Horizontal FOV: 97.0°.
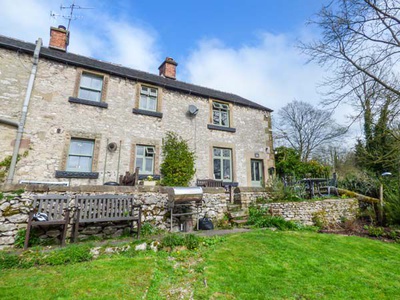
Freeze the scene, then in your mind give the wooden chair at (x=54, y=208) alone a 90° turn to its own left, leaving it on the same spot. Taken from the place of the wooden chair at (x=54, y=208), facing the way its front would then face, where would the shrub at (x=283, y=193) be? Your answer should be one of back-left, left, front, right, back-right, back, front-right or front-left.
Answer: front

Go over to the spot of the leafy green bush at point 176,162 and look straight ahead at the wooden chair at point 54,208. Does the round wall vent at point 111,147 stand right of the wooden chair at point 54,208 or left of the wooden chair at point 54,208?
right

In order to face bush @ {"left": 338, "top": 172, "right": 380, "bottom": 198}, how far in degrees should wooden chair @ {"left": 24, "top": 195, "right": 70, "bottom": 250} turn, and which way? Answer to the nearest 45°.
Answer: approximately 90° to its left

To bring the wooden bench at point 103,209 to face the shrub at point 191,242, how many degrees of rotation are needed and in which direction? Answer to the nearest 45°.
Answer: approximately 45° to its left

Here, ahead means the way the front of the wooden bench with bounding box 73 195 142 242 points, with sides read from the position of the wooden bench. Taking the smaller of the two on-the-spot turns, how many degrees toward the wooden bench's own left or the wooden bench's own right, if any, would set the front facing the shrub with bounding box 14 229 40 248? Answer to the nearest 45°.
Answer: approximately 90° to the wooden bench's own right

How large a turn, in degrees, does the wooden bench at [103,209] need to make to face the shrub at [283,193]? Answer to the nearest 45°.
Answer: approximately 90° to its left

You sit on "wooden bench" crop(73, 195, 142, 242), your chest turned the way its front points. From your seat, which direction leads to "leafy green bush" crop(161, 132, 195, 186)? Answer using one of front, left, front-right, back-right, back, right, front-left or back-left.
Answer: back-left

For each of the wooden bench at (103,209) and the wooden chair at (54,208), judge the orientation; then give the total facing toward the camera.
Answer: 2

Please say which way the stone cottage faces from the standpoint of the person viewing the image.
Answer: facing the viewer and to the right of the viewer

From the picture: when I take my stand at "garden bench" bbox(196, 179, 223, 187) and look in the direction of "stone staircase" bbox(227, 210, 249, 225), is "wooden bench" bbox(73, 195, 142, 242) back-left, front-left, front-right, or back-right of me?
front-right

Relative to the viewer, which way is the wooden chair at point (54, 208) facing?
toward the camera

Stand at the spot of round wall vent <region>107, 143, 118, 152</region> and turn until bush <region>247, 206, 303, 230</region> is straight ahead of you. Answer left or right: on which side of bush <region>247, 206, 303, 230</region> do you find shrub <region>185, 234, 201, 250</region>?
right

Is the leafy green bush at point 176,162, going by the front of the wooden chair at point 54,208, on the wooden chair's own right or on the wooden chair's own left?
on the wooden chair's own left

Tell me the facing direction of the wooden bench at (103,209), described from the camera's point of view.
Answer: facing the viewer

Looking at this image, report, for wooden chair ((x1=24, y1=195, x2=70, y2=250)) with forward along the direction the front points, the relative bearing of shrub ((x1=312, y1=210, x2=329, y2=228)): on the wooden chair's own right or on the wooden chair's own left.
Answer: on the wooden chair's own left

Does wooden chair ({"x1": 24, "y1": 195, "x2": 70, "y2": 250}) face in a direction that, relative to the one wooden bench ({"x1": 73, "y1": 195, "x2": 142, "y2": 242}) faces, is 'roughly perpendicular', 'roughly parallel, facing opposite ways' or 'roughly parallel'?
roughly parallel
